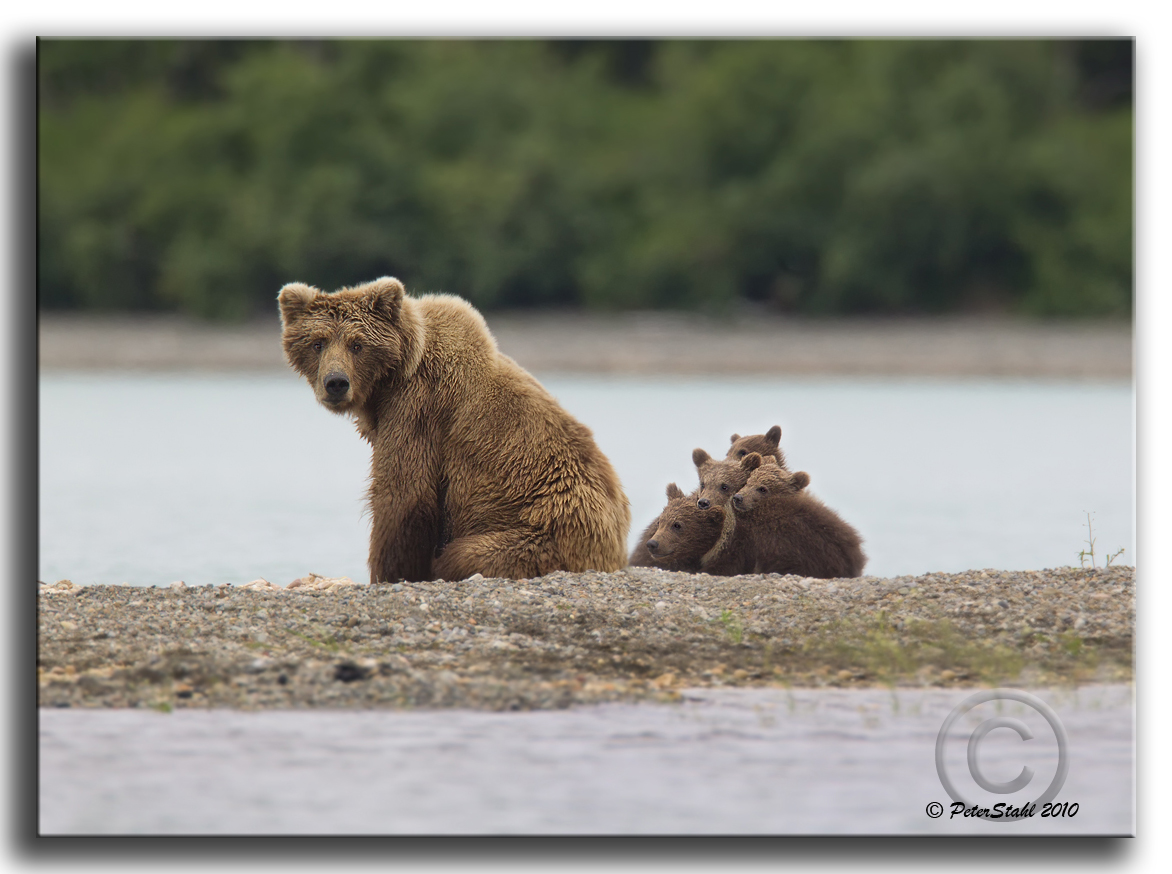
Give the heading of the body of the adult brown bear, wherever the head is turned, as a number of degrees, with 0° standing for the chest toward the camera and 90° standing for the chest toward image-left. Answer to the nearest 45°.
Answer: approximately 90°

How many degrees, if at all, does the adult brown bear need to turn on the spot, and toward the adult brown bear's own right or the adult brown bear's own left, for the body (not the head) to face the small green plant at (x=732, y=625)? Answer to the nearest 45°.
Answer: approximately 135° to the adult brown bear's own left
